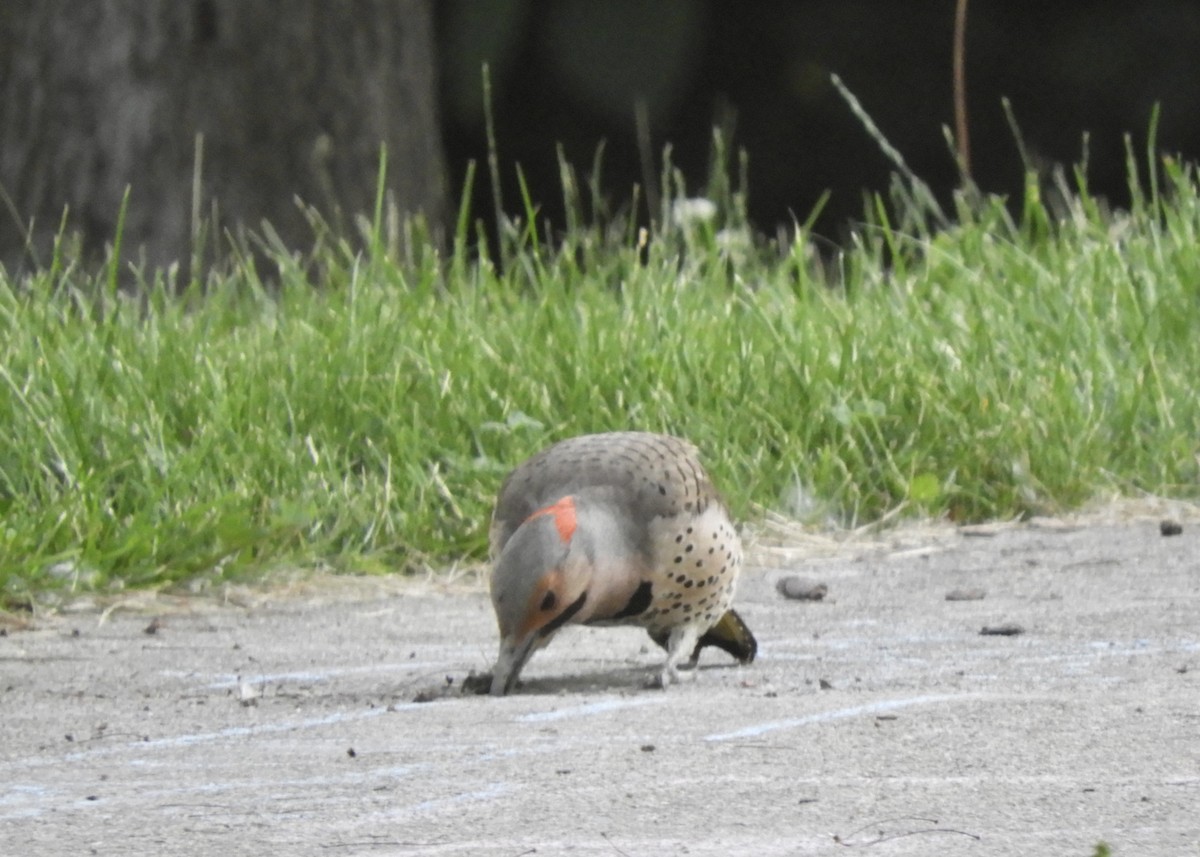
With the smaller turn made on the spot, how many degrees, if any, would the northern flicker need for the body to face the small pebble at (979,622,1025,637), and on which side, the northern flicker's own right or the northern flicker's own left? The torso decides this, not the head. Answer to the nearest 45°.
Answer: approximately 180°

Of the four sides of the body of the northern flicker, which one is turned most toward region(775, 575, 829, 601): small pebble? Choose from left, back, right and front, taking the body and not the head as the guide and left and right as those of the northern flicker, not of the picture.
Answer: back

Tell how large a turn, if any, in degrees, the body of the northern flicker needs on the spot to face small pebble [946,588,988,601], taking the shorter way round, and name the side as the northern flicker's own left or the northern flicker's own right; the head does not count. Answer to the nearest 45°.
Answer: approximately 180°

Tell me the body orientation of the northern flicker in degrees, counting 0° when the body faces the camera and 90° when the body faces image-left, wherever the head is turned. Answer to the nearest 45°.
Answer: approximately 45°
